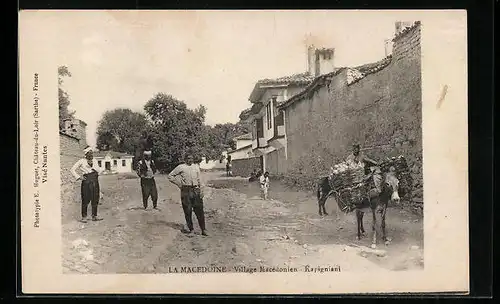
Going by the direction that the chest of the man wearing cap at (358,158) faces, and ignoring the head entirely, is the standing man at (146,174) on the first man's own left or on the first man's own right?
on the first man's own right

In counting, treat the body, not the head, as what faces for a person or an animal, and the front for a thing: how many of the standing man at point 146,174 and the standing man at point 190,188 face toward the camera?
2

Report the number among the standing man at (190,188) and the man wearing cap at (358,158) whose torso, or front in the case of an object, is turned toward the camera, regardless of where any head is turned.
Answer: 2

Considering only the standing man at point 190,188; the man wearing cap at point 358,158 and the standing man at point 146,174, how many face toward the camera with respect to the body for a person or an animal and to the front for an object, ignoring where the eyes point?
3

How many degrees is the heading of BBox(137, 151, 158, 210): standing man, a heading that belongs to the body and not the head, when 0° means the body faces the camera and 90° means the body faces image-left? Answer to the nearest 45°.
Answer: approximately 0°
